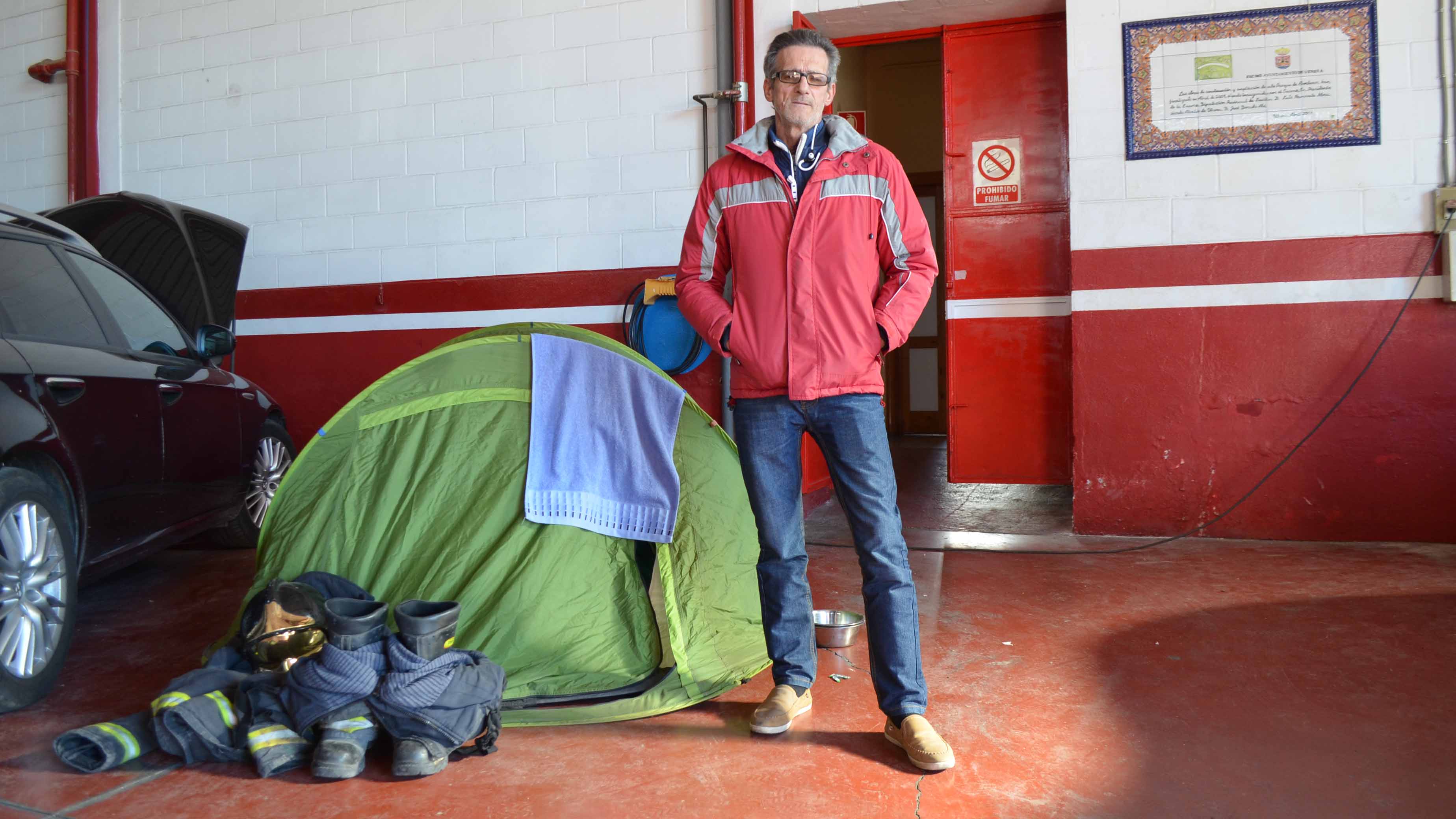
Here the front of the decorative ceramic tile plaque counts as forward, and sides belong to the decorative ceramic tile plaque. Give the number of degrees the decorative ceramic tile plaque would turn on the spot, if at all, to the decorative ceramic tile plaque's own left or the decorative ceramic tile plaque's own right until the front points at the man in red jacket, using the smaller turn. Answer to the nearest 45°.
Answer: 0° — it already faces them

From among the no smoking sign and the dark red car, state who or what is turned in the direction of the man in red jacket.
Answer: the no smoking sign

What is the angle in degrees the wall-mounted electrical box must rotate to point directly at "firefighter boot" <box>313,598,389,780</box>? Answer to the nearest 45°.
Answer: approximately 45° to its right

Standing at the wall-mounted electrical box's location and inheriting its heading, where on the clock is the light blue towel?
The light blue towel is roughly at 1 o'clock from the wall-mounted electrical box.

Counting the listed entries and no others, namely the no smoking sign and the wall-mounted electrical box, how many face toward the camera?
2
